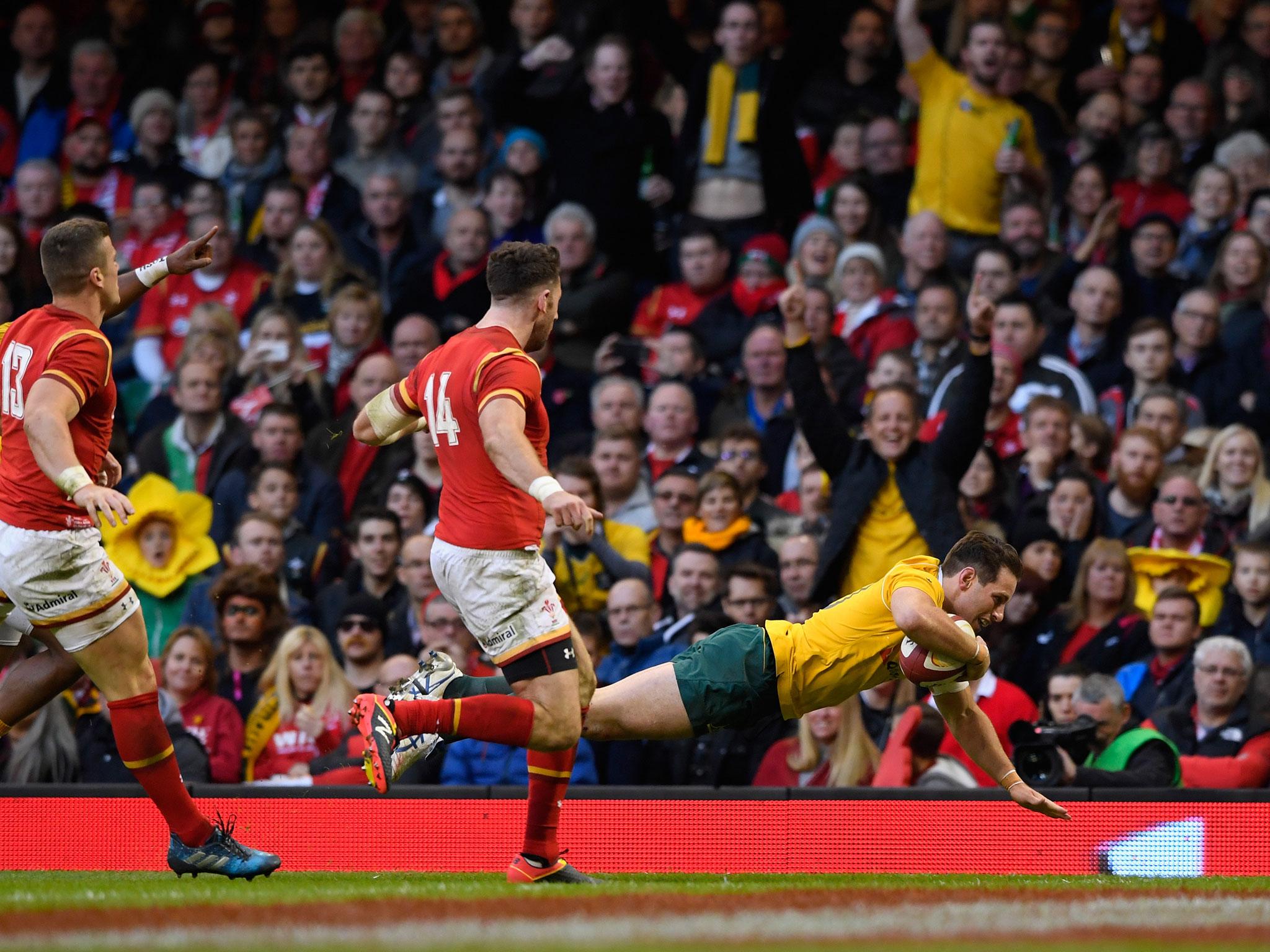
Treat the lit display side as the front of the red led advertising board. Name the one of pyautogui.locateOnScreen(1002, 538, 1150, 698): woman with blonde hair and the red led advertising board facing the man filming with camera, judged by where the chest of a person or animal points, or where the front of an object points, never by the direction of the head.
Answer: the woman with blonde hair

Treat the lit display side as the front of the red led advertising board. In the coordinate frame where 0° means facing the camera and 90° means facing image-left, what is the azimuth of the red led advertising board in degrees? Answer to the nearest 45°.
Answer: approximately 0°

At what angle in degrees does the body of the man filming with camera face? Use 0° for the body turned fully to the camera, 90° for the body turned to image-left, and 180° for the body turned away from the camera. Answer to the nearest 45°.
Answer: approximately 45°

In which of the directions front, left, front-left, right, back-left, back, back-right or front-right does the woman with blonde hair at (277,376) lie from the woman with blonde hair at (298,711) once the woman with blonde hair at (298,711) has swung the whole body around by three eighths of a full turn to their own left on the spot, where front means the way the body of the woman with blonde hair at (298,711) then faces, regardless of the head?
front-left

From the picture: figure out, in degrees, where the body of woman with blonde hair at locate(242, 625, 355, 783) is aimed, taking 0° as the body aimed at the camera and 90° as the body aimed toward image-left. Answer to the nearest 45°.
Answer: approximately 0°
